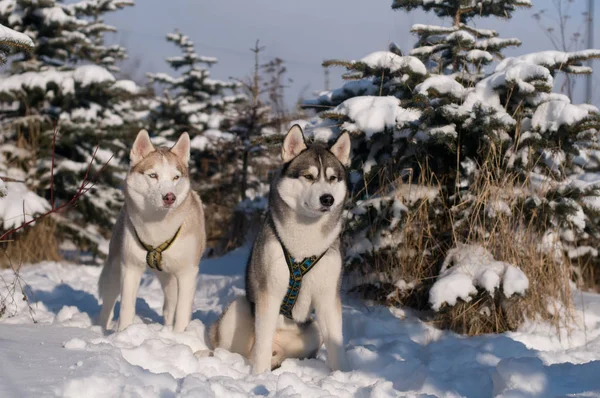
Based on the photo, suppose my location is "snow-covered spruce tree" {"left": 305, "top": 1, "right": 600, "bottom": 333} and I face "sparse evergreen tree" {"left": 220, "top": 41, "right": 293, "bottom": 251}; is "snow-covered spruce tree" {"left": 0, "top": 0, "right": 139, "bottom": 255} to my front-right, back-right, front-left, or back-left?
front-left

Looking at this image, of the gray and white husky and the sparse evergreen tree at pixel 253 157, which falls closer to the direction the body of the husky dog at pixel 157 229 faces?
the gray and white husky

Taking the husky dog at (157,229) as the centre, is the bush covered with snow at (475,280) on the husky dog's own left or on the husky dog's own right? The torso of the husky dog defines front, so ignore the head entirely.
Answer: on the husky dog's own left

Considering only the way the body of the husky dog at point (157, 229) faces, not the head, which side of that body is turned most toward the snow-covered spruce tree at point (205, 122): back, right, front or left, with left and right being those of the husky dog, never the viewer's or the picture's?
back

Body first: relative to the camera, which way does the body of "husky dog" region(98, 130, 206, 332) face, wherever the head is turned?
toward the camera

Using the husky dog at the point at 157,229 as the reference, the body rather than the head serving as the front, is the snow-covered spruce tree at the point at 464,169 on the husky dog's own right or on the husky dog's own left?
on the husky dog's own left

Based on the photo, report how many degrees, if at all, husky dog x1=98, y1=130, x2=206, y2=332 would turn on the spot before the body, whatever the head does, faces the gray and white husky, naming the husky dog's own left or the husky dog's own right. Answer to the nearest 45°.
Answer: approximately 45° to the husky dog's own left

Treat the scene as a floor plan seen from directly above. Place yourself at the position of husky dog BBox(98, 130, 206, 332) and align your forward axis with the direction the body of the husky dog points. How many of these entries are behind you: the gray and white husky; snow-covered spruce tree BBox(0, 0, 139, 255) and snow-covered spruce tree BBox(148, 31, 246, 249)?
2
